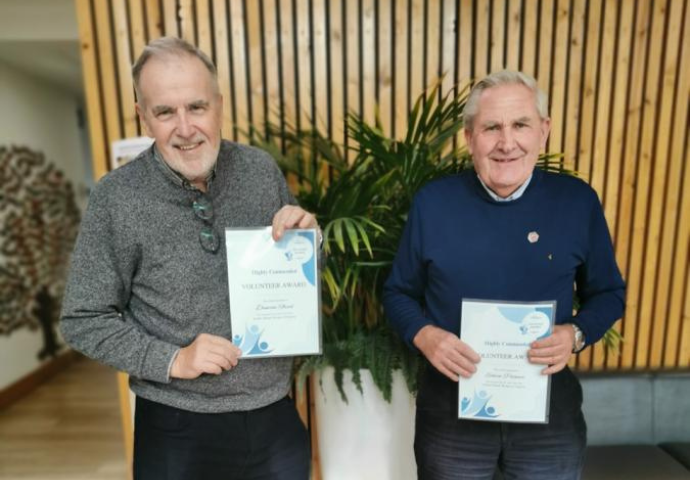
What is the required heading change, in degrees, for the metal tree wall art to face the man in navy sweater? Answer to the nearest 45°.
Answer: approximately 45° to its right

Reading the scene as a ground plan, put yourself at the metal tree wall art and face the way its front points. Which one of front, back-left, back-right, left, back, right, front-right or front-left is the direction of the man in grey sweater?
front-right

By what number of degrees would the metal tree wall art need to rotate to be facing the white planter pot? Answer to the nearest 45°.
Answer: approximately 45° to its right

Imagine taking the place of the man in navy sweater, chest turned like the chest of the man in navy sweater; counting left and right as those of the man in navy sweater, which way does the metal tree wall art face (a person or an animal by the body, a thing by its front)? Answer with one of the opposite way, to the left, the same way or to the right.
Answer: to the left

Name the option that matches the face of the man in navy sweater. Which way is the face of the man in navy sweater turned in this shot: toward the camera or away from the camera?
toward the camera

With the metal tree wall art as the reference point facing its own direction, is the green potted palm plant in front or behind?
in front

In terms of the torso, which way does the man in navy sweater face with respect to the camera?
toward the camera

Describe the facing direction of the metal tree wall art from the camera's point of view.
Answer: facing the viewer and to the right of the viewer

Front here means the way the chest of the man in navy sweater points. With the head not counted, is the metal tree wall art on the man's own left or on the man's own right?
on the man's own right

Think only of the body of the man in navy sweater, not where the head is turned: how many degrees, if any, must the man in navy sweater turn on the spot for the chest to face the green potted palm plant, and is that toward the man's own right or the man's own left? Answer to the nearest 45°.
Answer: approximately 135° to the man's own right

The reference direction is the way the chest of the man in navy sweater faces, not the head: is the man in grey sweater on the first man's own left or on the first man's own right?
on the first man's own right

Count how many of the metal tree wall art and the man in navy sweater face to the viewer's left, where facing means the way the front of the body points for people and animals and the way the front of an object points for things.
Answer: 0
